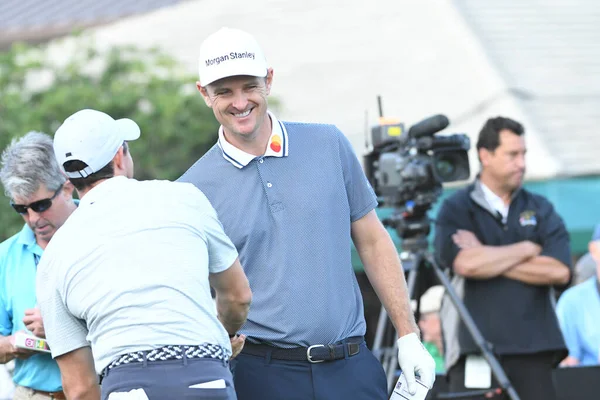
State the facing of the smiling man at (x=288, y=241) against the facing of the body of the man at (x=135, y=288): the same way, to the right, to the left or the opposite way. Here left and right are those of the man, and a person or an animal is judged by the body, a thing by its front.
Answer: the opposite way

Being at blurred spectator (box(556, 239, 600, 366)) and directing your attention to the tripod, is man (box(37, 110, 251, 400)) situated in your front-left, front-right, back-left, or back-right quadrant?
front-left

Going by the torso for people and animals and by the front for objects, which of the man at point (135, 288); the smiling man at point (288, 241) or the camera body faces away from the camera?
the man

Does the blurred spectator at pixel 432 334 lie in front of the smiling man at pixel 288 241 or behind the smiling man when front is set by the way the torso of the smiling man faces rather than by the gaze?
behind

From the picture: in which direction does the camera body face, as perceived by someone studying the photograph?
facing the viewer and to the right of the viewer

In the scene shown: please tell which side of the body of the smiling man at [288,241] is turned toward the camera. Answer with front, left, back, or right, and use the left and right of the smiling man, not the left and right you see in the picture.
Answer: front

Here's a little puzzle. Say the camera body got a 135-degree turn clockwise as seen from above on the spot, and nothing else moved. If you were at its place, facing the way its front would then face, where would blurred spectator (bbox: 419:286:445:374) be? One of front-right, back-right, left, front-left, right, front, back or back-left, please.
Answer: right

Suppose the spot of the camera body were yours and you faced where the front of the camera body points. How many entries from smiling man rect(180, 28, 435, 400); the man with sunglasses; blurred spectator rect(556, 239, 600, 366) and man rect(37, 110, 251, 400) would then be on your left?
1

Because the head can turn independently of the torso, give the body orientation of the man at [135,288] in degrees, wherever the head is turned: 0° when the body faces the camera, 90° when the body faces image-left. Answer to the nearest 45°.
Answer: approximately 180°

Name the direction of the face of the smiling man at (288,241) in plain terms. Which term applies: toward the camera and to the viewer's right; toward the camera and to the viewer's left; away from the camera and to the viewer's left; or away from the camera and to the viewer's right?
toward the camera and to the viewer's left

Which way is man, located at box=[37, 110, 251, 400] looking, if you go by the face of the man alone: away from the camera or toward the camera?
away from the camera

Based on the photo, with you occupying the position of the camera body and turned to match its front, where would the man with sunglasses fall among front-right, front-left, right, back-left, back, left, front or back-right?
right
